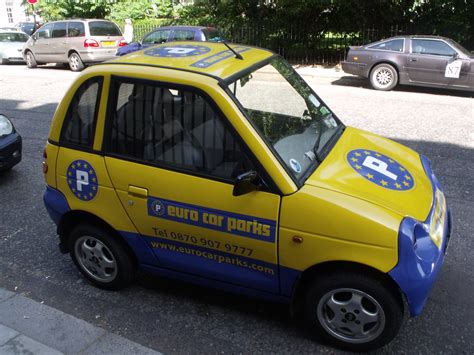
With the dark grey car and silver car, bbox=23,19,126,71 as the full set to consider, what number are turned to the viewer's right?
1

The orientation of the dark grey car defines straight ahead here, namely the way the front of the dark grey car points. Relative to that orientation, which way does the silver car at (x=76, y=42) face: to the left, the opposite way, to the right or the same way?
the opposite way

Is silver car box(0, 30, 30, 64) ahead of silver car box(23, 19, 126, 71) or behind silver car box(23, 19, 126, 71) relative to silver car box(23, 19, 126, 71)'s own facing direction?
ahead

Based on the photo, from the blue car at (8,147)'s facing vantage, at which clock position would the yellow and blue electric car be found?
The yellow and blue electric car is roughly at 1 o'clock from the blue car.

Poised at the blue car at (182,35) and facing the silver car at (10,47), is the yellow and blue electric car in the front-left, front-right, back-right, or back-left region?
back-left

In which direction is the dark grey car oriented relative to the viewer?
to the viewer's right

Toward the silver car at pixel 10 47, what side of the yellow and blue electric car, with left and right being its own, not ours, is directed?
back

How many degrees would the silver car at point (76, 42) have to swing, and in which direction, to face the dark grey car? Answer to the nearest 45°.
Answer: approximately 180°

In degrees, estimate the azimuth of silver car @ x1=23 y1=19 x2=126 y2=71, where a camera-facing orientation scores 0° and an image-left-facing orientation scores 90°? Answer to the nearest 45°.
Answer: approximately 135°

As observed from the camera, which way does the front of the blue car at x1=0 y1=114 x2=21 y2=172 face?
facing the viewer and to the right of the viewer

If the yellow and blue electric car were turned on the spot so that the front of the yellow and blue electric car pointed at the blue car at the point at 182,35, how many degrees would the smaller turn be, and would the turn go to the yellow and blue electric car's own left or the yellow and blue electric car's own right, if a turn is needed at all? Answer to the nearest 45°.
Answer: approximately 135° to the yellow and blue electric car's own left

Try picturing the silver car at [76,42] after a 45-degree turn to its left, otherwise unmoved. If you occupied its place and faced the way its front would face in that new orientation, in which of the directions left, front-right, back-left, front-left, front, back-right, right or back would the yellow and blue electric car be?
left
